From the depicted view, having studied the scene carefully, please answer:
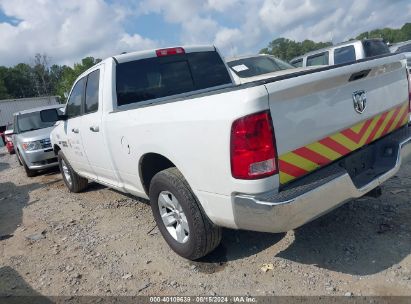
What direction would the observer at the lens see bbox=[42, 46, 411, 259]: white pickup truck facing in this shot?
facing away from the viewer and to the left of the viewer

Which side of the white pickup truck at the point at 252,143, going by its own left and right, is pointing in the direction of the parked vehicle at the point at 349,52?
right

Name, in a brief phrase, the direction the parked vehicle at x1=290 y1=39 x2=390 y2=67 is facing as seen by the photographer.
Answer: facing away from the viewer and to the left of the viewer

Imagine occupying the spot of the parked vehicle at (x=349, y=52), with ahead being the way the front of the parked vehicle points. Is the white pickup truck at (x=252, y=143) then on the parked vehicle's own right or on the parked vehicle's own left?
on the parked vehicle's own left
